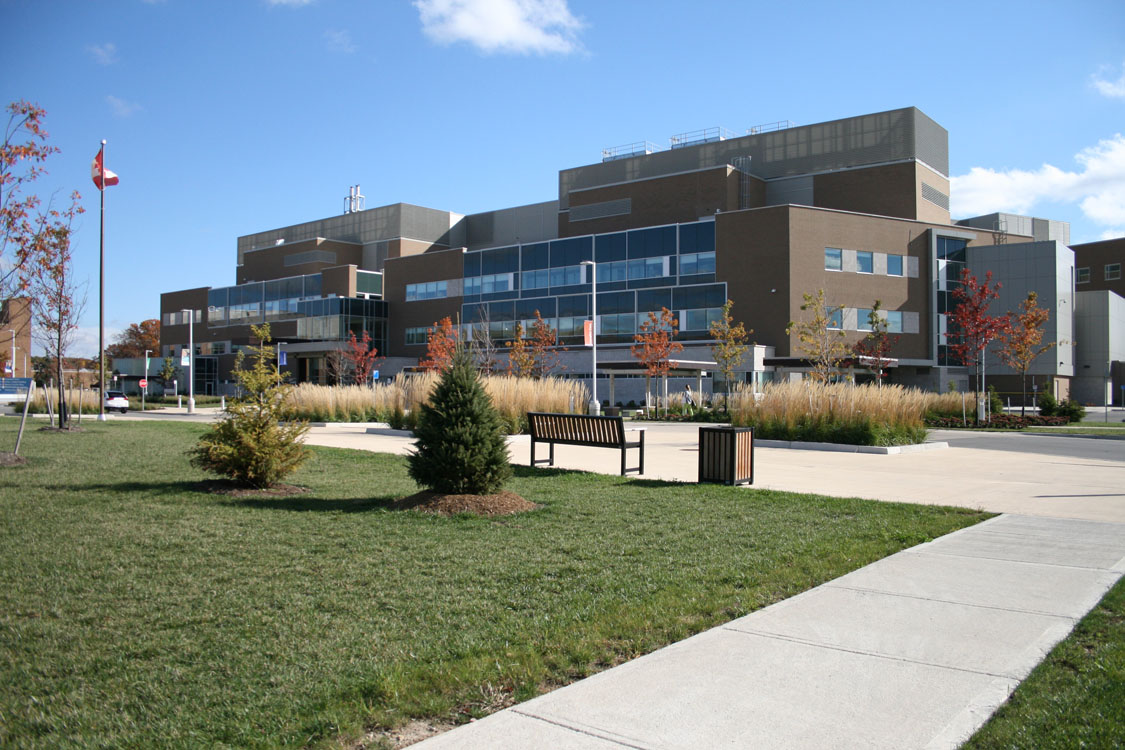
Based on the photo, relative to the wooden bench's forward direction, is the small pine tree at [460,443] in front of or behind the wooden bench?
behind

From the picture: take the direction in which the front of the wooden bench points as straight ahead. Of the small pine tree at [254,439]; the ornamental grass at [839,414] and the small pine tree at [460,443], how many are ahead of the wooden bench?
1

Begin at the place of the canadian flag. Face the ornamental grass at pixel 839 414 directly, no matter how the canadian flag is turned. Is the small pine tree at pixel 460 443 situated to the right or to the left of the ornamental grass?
right

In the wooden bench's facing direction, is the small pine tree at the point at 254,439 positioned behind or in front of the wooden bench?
behind

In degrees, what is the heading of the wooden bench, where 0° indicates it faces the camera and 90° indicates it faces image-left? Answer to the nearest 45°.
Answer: approximately 225°

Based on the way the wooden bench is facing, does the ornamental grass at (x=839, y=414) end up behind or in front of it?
in front
